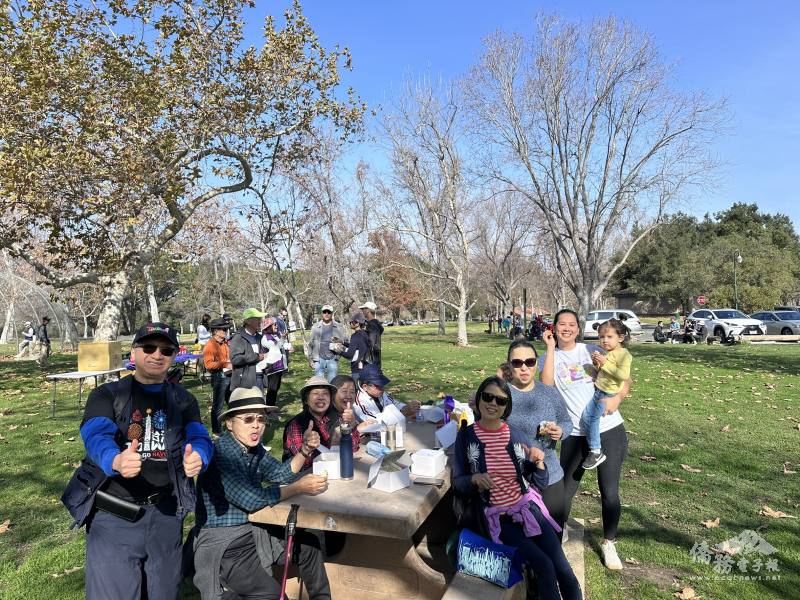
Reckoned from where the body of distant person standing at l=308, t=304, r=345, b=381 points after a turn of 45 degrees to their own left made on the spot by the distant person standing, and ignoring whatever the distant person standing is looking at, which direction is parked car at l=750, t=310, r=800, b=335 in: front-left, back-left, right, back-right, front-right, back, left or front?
left

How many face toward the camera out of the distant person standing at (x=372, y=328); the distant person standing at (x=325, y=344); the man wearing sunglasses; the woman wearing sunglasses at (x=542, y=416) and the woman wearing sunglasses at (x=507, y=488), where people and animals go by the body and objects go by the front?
4

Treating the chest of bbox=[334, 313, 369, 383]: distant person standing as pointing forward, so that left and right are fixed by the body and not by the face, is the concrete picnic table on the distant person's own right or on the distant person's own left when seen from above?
on the distant person's own left

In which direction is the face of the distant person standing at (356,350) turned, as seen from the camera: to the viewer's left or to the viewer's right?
to the viewer's left

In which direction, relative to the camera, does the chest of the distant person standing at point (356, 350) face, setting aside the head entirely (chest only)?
to the viewer's left

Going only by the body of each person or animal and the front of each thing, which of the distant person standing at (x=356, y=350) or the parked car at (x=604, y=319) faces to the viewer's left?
the distant person standing

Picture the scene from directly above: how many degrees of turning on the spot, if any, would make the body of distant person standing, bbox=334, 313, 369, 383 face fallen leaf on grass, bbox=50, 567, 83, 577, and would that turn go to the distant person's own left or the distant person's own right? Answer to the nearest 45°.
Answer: approximately 45° to the distant person's own left

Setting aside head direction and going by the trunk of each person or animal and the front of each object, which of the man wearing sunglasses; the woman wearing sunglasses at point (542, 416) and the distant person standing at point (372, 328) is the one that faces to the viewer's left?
the distant person standing

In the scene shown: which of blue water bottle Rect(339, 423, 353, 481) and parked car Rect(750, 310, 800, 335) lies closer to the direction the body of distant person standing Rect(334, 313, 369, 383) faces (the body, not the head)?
the blue water bottle

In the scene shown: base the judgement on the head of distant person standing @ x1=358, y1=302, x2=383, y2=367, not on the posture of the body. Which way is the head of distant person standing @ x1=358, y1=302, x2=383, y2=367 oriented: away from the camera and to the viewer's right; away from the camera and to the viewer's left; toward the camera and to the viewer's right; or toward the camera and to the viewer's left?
toward the camera and to the viewer's left

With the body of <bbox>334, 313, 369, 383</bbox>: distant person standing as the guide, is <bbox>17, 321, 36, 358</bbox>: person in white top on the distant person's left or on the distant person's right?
on the distant person's right

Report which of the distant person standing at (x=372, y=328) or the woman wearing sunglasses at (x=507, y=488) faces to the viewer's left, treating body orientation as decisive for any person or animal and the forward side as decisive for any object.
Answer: the distant person standing

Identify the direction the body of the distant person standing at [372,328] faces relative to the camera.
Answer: to the viewer's left
